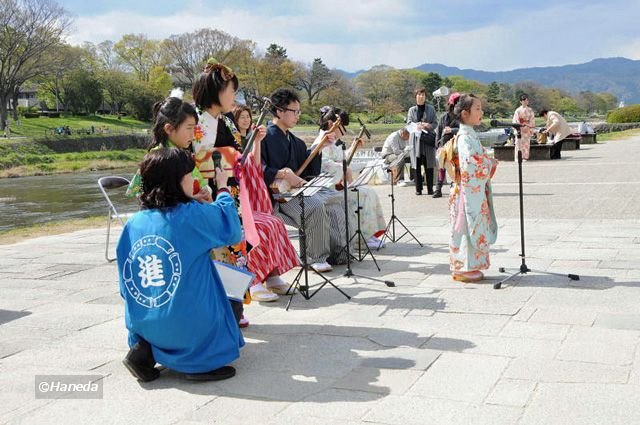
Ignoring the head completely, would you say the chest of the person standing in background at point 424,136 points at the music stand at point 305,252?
yes

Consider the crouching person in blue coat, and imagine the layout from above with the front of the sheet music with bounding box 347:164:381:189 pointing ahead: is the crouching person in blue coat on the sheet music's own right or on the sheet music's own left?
on the sheet music's own left

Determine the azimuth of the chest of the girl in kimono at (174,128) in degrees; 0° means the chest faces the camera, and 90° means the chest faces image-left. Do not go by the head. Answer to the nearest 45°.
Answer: approximately 270°

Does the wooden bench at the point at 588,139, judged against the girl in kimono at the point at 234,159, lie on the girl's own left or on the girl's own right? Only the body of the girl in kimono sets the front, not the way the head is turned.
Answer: on the girl's own left

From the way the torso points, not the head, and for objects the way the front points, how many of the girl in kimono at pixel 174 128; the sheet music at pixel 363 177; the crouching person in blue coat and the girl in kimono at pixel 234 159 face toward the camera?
0

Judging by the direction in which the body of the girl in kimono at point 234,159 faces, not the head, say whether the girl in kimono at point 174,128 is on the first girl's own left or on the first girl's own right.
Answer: on the first girl's own right

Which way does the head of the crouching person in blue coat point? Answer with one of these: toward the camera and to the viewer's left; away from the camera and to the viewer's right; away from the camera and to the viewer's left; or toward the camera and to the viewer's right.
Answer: away from the camera and to the viewer's right

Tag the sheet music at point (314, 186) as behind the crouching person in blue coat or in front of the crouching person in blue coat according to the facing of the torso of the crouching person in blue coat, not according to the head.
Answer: in front

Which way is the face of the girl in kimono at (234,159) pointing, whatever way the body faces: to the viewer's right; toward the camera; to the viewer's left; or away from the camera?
to the viewer's right

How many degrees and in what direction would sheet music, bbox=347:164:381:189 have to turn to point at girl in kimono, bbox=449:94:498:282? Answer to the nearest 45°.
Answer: approximately 180°

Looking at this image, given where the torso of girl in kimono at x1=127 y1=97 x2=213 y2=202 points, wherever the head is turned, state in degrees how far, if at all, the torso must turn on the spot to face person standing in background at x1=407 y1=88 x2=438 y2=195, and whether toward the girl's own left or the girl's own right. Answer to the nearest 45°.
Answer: approximately 45° to the girl's own left

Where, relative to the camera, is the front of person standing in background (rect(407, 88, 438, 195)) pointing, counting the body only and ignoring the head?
toward the camera

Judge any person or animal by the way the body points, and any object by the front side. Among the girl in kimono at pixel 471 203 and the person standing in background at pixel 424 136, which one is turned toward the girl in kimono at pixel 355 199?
the person standing in background

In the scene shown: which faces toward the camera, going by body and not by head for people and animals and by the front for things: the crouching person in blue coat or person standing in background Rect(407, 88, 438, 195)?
the person standing in background

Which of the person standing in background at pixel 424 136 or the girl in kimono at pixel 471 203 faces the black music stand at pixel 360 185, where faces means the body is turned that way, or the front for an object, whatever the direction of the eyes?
the person standing in background

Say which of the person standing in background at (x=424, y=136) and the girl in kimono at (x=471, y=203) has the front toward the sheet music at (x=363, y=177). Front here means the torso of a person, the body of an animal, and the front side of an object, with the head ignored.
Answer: the person standing in background
